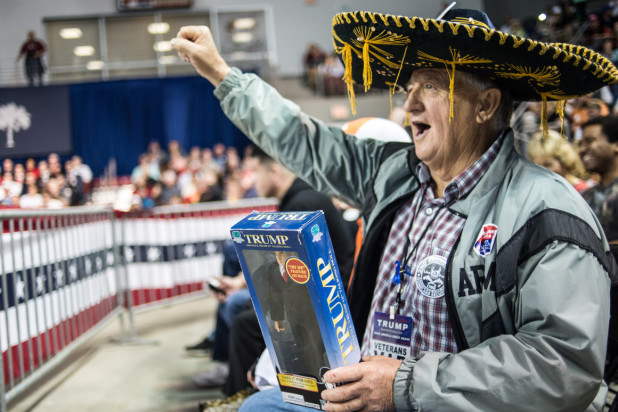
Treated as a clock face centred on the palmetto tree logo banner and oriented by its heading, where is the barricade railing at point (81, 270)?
The barricade railing is roughly at 12 o'clock from the palmetto tree logo banner.

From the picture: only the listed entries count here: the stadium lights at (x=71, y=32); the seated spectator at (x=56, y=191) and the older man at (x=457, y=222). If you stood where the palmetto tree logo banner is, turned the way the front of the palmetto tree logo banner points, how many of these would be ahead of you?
2

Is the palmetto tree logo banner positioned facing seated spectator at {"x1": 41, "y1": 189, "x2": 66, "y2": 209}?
yes

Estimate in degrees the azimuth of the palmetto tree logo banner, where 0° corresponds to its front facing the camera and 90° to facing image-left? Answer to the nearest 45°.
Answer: approximately 0°
